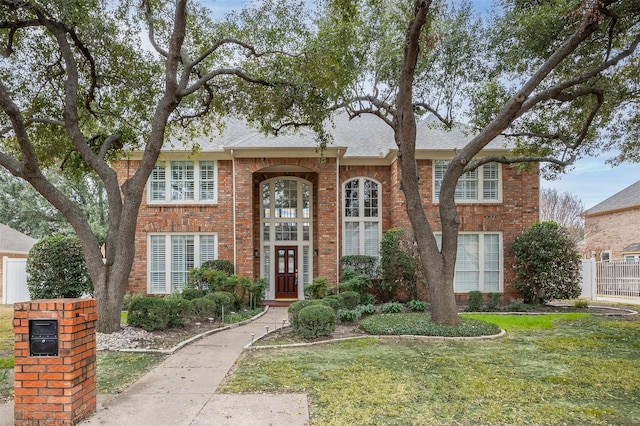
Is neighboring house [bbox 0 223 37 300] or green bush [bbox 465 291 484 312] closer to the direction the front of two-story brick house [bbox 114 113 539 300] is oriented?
the green bush

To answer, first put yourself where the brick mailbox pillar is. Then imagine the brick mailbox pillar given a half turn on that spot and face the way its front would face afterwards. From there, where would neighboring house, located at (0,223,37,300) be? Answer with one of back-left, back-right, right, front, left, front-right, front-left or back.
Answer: front

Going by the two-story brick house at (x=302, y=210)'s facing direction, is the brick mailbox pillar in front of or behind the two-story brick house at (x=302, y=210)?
in front

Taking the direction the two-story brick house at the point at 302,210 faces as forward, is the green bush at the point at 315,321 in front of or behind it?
in front

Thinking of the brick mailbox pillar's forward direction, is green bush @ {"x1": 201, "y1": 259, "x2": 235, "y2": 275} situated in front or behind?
behind

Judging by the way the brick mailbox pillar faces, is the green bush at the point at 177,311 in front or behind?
behind

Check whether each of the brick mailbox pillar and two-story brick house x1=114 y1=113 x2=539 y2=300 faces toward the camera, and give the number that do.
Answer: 2

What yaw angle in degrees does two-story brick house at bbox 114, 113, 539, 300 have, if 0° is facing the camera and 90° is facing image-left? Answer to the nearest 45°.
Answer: approximately 0°
